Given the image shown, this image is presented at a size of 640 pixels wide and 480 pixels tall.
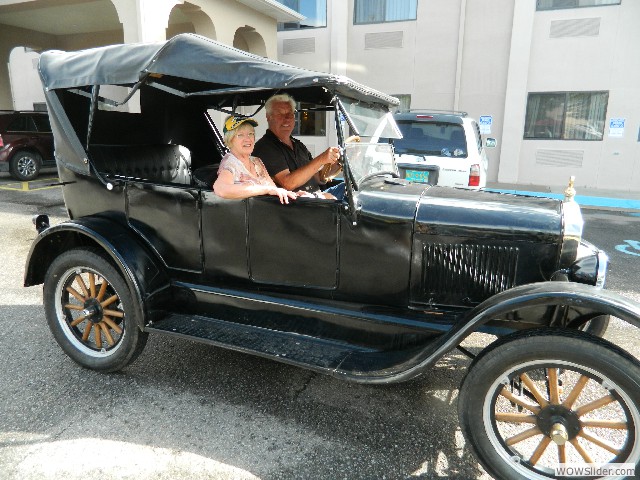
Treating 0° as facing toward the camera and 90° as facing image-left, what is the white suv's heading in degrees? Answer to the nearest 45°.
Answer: approximately 180°

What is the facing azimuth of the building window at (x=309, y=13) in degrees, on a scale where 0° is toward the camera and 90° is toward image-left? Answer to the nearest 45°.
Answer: approximately 0°

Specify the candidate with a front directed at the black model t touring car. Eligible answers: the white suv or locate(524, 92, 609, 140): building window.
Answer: the building window

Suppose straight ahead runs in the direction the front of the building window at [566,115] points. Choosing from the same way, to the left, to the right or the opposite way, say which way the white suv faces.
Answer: the opposite way

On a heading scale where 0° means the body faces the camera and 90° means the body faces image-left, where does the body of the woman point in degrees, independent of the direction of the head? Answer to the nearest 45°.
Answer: approximately 315°

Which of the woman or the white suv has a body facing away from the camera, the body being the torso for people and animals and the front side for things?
the white suv

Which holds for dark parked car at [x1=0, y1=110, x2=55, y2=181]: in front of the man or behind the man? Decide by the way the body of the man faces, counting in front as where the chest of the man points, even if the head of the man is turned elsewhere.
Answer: behind

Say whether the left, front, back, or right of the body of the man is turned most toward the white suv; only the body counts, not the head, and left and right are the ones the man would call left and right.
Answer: left
